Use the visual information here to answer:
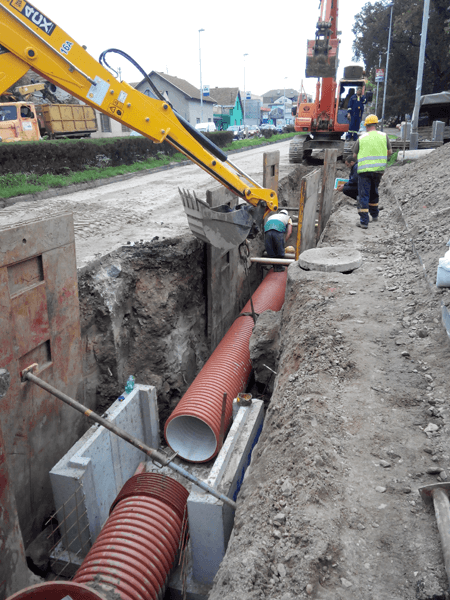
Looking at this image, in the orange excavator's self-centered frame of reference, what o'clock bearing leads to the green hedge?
The green hedge is roughly at 2 o'clock from the orange excavator.

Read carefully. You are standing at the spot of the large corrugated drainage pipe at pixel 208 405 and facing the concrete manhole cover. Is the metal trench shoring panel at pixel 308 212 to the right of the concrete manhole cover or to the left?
left

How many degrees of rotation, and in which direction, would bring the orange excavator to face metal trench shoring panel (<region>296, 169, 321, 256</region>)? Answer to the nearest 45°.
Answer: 0° — it already faces it

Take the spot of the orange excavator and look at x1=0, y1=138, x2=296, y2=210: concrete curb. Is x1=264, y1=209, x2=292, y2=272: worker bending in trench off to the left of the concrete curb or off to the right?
left

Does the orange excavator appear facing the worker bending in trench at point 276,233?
yes

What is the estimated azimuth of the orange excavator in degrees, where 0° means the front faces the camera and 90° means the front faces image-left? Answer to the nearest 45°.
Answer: approximately 0°
